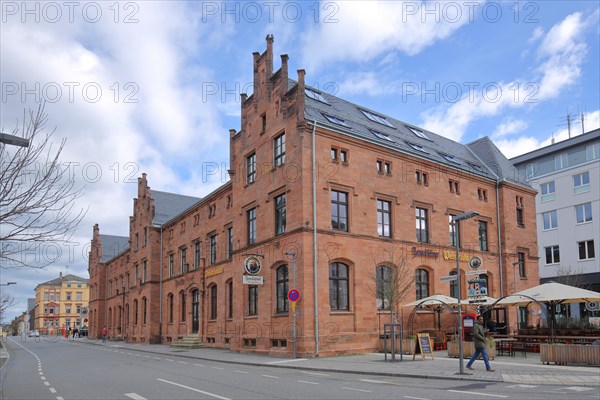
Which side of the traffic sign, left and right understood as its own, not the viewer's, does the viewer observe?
front

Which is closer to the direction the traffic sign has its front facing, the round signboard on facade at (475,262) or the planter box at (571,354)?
the planter box

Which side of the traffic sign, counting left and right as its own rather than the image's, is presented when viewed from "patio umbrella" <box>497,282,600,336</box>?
left

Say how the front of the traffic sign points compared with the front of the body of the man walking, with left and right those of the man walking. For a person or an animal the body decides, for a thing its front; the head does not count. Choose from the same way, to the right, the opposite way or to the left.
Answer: to the right

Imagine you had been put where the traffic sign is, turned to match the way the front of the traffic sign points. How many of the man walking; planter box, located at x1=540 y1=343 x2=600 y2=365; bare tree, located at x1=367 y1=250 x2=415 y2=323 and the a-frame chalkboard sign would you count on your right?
0

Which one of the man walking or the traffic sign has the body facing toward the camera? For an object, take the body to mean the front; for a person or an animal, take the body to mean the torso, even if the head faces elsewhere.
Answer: the traffic sign

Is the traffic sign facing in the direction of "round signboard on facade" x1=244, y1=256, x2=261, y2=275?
no

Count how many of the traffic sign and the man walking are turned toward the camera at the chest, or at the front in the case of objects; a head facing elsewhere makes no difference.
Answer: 1

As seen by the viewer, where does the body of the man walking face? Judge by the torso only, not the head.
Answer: to the viewer's right

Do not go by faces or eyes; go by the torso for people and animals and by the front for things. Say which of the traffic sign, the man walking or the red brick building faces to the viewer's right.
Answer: the man walking

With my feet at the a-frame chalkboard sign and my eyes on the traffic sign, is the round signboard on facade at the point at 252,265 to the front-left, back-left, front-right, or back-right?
front-right

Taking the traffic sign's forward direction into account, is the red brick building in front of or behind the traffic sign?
behind

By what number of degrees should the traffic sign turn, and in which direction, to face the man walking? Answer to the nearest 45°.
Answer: approximately 45° to its left

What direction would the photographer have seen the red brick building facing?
facing the viewer and to the left of the viewer
